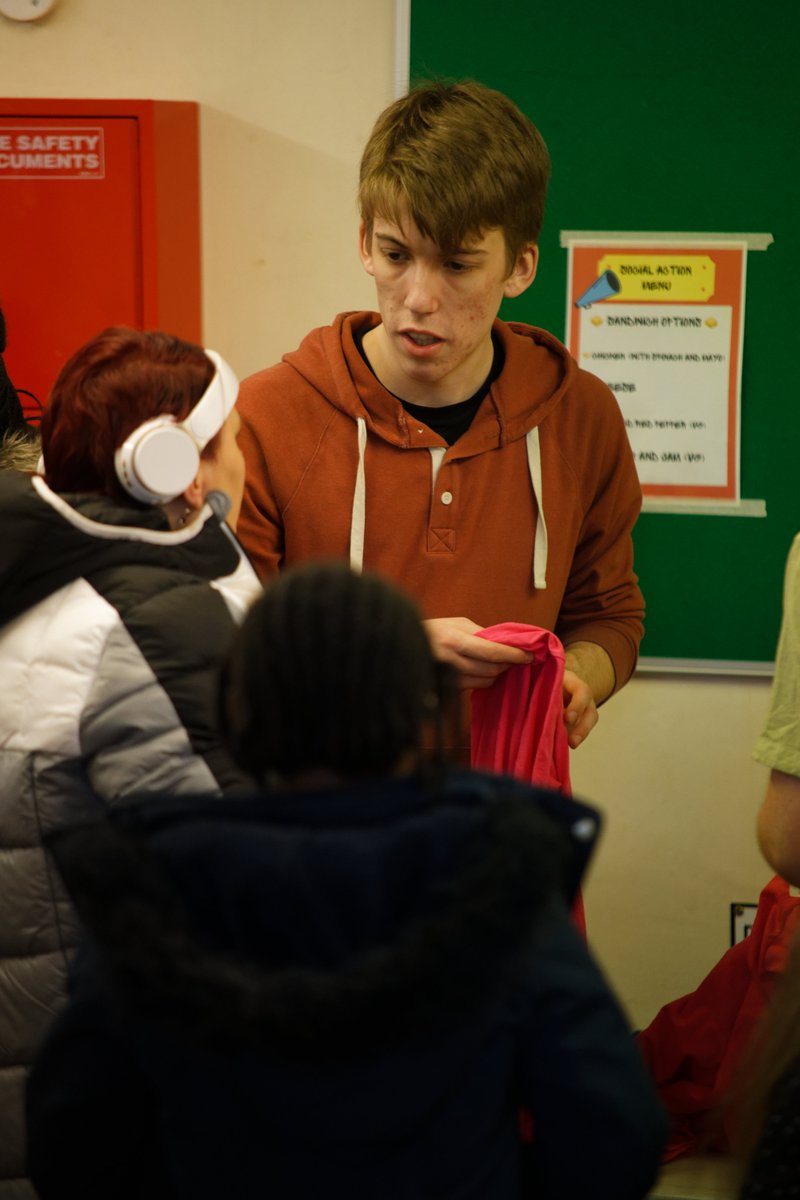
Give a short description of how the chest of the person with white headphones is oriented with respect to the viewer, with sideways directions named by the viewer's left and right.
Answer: facing away from the viewer and to the right of the viewer

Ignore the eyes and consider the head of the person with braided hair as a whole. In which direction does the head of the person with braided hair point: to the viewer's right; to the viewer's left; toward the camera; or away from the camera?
away from the camera

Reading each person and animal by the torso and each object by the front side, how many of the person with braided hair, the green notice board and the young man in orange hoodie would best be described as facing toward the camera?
2

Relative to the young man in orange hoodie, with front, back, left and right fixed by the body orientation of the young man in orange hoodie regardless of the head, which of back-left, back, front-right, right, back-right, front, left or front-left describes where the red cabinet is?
back-right

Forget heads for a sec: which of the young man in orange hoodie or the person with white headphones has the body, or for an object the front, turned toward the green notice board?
the person with white headphones

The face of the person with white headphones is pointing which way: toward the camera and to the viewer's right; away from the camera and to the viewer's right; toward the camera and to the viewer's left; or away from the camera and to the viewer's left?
away from the camera and to the viewer's right

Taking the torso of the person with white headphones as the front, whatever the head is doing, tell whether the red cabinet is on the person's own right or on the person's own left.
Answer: on the person's own left

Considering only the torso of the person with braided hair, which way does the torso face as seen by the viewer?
away from the camera

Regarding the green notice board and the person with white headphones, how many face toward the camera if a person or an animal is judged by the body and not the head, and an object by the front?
1

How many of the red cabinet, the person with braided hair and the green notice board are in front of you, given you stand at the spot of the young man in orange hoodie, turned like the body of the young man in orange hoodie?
1

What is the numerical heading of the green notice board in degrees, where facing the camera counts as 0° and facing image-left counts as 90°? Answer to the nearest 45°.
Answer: approximately 0°
